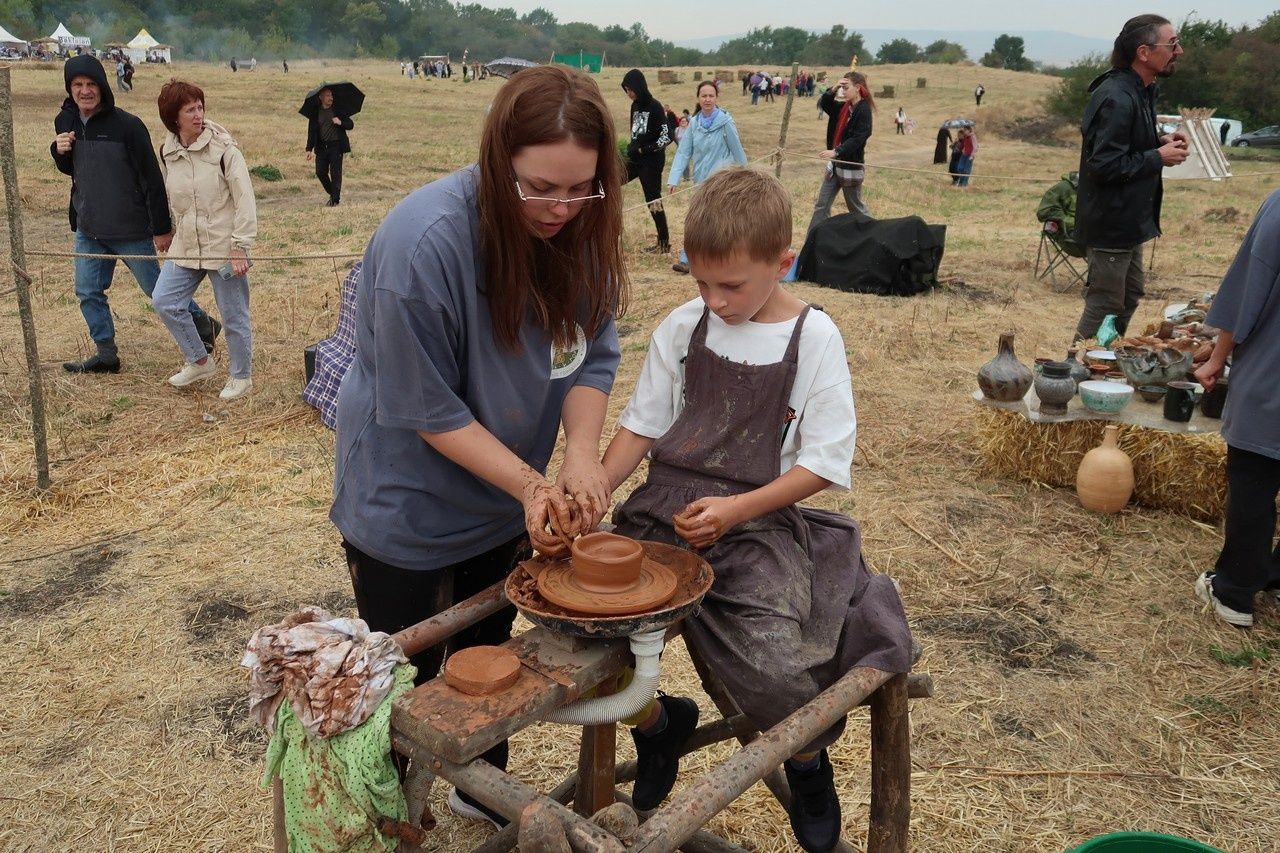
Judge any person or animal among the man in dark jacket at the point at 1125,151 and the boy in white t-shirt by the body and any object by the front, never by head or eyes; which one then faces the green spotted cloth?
the boy in white t-shirt

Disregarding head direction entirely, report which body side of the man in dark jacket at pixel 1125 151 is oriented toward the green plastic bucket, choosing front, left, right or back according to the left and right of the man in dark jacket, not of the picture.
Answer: right

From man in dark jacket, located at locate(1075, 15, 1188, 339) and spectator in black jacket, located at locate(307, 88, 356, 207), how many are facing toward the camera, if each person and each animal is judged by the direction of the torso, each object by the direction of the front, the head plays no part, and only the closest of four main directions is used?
1

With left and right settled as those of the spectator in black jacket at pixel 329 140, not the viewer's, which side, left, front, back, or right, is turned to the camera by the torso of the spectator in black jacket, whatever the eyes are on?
front

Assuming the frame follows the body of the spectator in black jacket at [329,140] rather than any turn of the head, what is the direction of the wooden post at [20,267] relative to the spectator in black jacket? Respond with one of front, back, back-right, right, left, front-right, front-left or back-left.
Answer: front

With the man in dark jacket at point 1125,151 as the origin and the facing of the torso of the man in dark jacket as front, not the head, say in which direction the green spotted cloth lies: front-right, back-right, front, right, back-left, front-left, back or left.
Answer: right

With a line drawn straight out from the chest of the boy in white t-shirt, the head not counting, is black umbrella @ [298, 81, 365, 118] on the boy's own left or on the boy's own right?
on the boy's own right

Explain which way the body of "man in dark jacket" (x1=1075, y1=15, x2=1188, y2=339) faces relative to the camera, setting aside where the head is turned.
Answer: to the viewer's right

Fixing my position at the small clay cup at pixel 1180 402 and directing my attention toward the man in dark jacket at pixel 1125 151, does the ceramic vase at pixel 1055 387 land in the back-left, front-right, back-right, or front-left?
front-left

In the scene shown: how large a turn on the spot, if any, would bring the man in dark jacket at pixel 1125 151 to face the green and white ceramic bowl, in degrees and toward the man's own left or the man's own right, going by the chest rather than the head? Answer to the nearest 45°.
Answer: approximately 90° to the man's own right

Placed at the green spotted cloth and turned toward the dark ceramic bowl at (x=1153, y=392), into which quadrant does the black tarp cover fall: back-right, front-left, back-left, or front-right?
front-left

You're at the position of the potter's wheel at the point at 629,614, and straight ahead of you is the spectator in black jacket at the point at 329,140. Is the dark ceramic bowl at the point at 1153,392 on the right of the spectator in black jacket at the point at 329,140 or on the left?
right

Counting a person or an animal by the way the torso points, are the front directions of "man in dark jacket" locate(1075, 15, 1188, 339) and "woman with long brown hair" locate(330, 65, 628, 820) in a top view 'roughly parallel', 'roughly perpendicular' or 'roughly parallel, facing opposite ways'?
roughly parallel

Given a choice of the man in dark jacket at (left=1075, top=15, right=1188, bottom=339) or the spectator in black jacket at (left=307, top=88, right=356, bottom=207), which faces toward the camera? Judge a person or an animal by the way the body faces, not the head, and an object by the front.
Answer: the spectator in black jacket

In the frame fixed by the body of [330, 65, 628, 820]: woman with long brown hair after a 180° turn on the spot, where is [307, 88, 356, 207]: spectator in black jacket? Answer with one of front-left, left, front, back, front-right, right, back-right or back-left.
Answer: front-right

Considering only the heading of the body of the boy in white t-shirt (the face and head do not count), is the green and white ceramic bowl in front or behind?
behind

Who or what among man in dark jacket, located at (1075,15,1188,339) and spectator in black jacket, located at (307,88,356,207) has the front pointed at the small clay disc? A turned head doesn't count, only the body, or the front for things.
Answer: the spectator in black jacket

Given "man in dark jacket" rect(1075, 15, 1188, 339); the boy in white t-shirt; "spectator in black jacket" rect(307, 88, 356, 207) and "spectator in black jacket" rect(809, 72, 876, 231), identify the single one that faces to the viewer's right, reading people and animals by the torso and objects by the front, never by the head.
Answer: the man in dark jacket

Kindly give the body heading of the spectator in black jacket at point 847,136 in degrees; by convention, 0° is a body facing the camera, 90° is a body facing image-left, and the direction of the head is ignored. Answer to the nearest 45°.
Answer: approximately 45°
